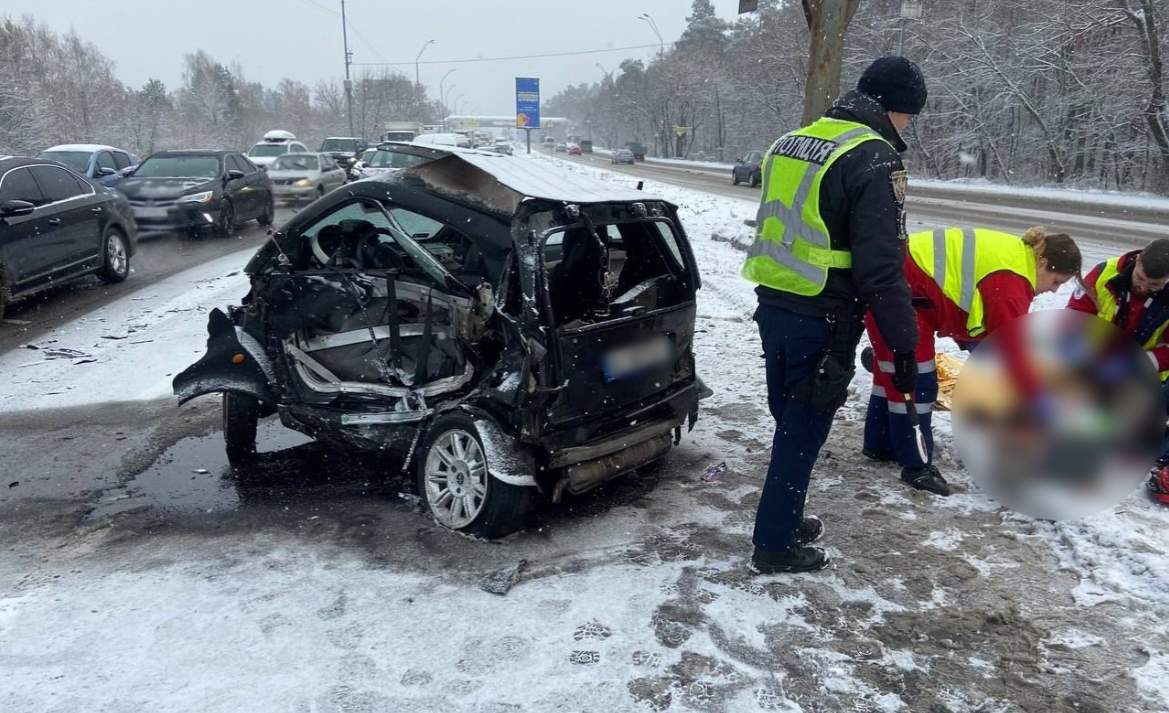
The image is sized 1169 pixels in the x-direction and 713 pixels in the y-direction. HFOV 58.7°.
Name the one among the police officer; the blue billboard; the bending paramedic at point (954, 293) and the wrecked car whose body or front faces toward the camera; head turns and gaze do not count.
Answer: the blue billboard

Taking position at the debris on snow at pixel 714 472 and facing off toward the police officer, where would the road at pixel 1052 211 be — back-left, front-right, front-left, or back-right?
back-left

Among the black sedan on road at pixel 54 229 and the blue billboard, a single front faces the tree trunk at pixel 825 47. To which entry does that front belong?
the blue billboard

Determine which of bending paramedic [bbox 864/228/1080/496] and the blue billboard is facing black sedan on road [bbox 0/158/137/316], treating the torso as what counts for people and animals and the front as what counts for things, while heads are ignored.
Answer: the blue billboard

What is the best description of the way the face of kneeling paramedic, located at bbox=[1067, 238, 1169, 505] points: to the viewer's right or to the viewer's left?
to the viewer's left

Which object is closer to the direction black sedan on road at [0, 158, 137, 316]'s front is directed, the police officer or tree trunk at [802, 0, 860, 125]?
the police officer

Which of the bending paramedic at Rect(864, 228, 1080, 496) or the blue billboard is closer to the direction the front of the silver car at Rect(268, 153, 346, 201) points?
the bending paramedic

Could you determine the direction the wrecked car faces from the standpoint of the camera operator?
facing away from the viewer and to the left of the viewer

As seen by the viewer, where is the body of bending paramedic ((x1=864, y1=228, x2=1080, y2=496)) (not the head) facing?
to the viewer's right

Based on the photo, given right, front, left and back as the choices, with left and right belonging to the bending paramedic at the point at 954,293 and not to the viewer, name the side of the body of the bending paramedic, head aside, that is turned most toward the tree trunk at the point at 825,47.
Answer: left
